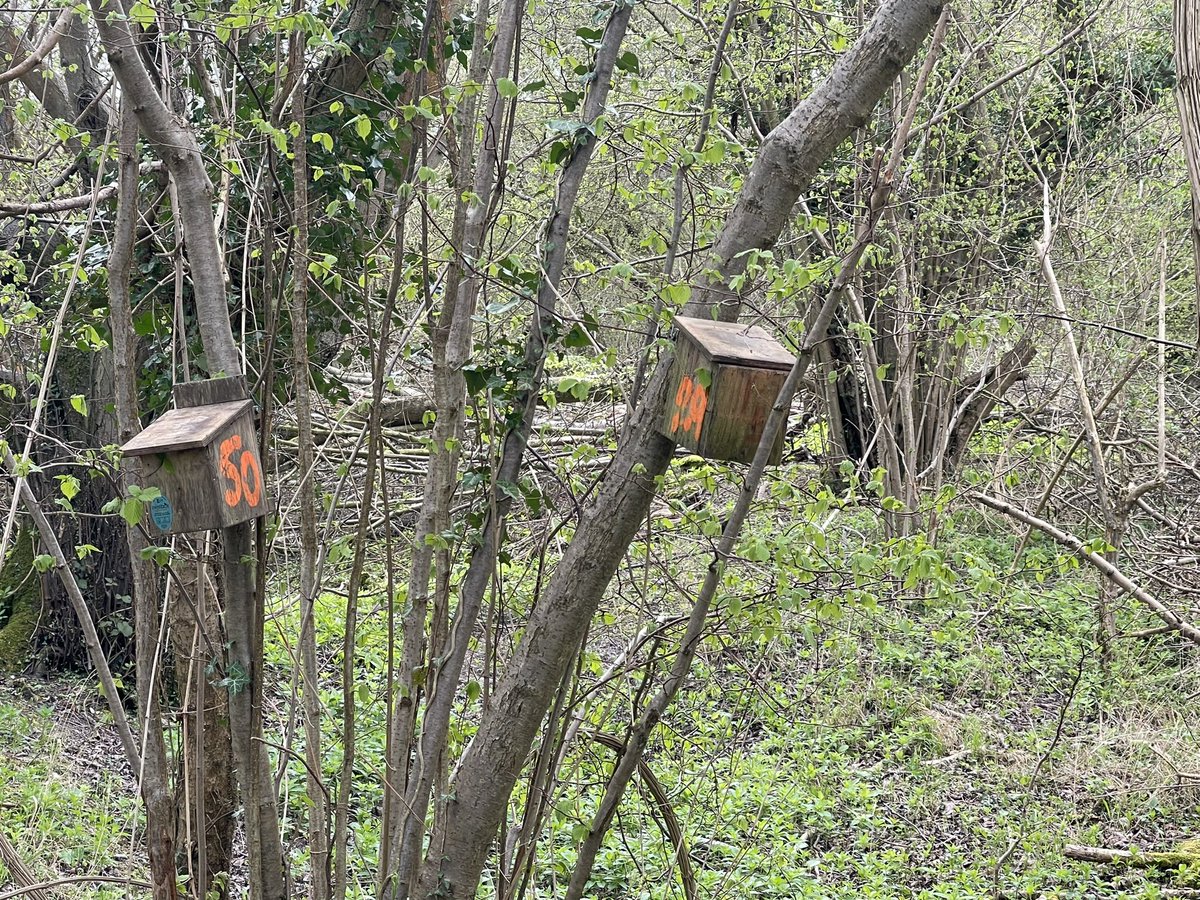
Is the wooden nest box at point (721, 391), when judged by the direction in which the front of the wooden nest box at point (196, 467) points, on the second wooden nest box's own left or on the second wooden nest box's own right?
on the second wooden nest box's own left

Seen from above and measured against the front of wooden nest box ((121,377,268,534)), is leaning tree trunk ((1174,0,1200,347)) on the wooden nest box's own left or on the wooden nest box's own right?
on the wooden nest box's own left

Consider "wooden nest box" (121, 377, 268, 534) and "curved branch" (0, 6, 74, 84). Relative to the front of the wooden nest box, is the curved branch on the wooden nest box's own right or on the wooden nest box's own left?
on the wooden nest box's own right
